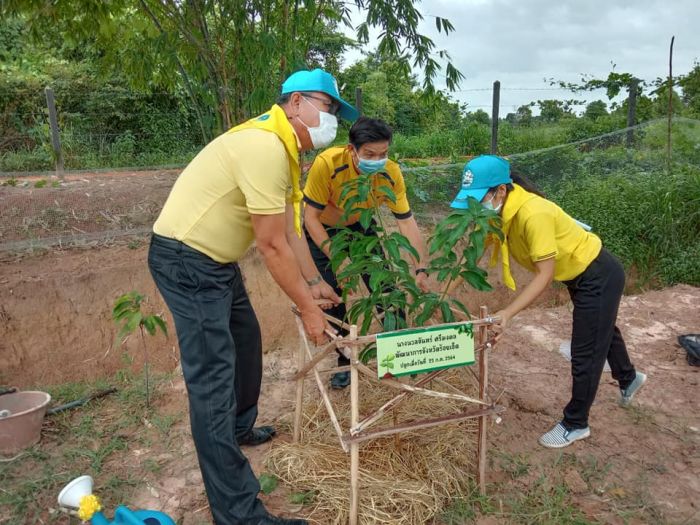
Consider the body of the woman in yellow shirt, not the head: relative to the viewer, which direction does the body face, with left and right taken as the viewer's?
facing to the left of the viewer

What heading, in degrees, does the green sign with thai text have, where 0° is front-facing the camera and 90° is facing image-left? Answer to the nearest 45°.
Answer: approximately 0°

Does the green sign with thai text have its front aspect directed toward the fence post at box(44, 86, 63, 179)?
no

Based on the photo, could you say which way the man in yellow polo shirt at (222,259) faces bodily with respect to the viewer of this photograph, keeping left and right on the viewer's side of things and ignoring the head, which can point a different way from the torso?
facing to the right of the viewer

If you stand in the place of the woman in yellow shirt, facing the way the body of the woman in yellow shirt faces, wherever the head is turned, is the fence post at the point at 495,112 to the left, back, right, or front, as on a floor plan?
right

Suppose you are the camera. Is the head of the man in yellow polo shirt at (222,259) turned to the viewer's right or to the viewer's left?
to the viewer's right

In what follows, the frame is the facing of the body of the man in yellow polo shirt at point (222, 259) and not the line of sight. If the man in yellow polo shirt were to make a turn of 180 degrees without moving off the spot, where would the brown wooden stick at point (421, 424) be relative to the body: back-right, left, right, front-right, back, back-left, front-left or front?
back

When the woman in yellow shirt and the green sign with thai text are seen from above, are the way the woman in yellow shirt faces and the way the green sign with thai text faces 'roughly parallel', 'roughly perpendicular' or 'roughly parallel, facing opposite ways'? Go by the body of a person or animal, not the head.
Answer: roughly perpendicular

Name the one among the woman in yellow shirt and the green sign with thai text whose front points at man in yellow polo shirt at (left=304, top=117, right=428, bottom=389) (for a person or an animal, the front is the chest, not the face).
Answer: the woman in yellow shirt

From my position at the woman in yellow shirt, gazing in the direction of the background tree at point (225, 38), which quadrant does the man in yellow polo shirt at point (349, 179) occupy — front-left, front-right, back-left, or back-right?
front-left

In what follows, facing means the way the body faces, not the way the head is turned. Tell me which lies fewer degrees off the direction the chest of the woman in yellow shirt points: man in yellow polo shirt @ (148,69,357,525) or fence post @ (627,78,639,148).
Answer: the man in yellow polo shirt

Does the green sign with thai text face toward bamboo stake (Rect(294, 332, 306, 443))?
no

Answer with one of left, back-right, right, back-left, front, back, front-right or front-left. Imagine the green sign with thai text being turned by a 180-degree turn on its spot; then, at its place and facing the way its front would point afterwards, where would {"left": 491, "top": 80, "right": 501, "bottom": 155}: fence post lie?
front

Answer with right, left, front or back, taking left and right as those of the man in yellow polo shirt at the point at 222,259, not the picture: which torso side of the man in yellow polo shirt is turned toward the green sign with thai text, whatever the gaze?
front
